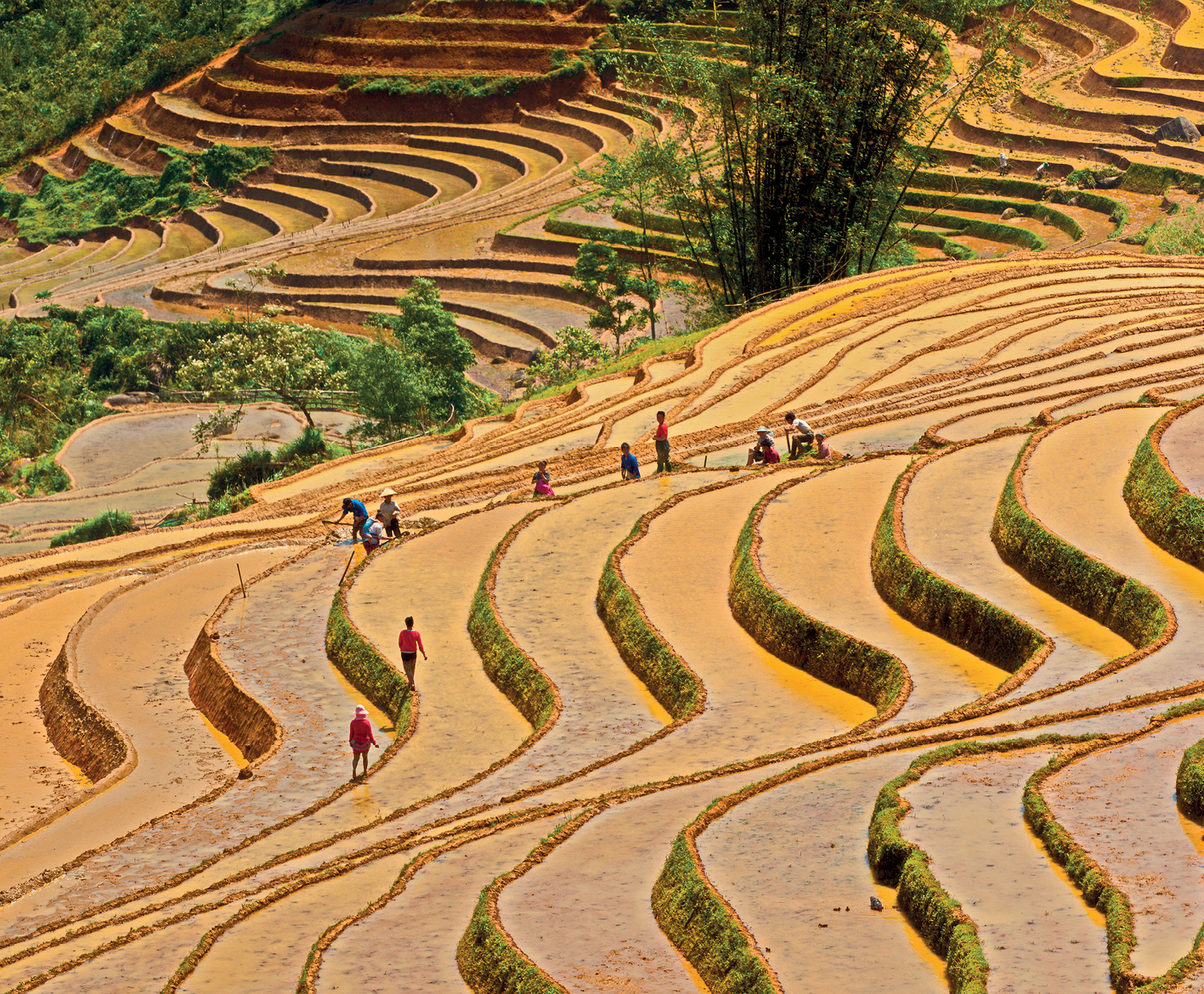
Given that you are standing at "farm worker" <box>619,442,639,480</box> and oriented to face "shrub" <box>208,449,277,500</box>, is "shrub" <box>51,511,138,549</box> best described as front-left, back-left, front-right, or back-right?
front-left

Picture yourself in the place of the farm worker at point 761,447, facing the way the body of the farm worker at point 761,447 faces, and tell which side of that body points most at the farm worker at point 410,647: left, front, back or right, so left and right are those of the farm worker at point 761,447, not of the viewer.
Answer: front

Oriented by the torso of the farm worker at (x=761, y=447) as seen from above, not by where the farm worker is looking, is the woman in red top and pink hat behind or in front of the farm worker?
in front

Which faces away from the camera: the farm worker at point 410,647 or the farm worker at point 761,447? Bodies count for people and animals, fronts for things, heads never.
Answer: the farm worker at point 410,647

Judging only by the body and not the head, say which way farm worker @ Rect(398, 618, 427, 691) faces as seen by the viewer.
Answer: away from the camera
